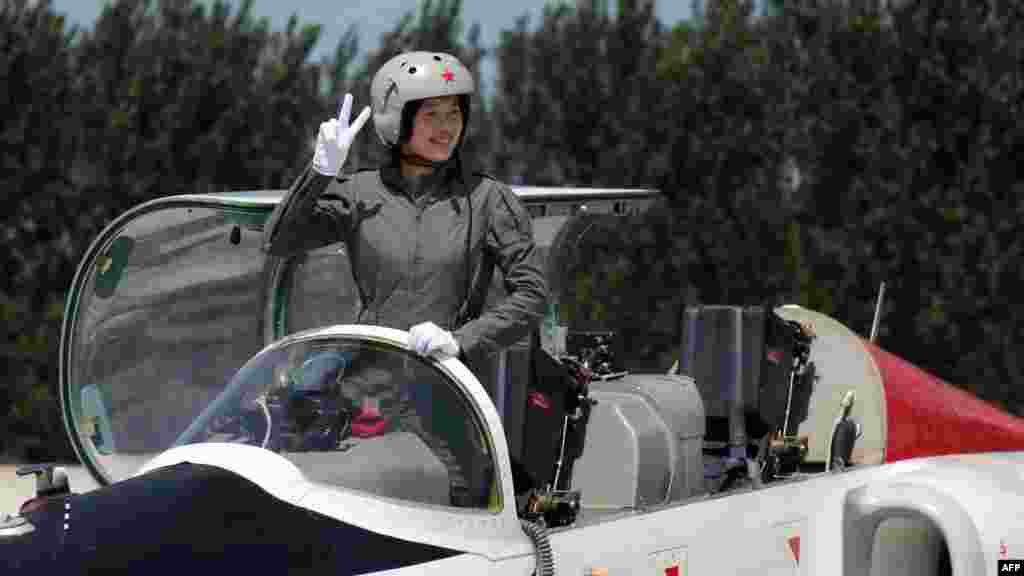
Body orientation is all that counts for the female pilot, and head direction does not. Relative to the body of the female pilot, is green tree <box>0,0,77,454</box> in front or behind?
behind

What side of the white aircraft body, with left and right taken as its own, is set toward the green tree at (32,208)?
right

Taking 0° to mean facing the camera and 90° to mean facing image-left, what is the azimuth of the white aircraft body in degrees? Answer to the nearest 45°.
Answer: approximately 45°
